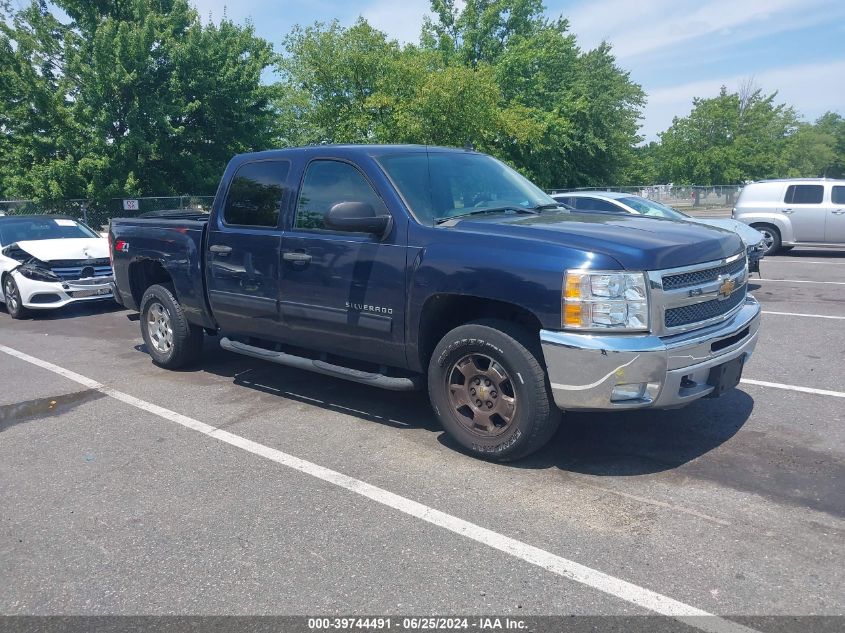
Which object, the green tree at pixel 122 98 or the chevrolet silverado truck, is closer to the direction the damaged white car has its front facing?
the chevrolet silverado truck

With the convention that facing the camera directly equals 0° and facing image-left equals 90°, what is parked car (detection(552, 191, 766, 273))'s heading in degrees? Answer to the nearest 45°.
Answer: approximately 315°

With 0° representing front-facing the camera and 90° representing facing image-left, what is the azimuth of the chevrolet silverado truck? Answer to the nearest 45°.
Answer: approximately 315°

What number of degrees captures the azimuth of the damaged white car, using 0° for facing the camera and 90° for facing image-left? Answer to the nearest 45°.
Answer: approximately 315°

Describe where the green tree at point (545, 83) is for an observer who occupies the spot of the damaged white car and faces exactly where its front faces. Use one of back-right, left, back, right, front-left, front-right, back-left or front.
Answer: left
